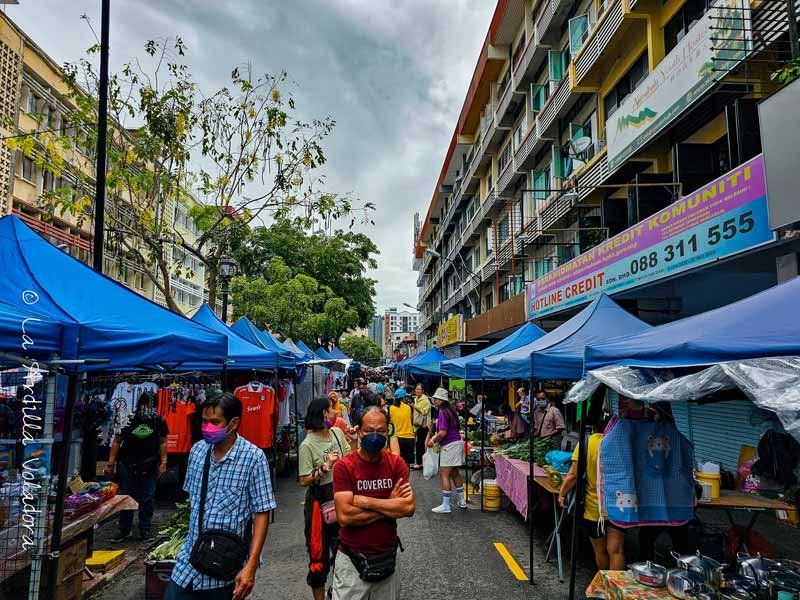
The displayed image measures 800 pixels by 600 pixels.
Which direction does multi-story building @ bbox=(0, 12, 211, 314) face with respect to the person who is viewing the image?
facing the viewer and to the right of the viewer

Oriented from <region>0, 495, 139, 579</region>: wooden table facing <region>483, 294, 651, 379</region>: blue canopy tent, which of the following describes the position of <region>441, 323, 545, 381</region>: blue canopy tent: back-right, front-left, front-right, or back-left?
front-left

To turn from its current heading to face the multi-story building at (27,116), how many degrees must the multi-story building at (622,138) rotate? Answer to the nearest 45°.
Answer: approximately 45° to its right

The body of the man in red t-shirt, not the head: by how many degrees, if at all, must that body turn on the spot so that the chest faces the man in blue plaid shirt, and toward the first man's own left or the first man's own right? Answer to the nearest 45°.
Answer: approximately 90° to the first man's own right

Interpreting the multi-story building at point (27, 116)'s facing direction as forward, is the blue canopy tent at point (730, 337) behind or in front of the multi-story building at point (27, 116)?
in front

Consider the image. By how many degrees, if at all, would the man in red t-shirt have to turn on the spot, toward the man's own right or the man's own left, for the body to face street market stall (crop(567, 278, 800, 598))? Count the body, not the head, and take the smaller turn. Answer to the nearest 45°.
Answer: approximately 90° to the man's own left

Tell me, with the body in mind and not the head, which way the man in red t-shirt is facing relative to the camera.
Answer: toward the camera

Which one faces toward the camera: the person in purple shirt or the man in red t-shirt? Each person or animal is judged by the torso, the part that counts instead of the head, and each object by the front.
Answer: the man in red t-shirt

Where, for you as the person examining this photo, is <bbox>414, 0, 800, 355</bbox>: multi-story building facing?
facing the viewer and to the left of the viewer

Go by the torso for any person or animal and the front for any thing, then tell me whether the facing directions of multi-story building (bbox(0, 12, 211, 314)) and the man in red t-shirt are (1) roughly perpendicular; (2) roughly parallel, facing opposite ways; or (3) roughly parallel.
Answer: roughly perpendicular

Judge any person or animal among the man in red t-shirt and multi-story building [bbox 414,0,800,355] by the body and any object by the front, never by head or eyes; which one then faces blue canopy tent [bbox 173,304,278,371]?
the multi-story building

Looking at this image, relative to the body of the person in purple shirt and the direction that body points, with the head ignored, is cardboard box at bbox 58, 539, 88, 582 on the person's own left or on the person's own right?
on the person's own left

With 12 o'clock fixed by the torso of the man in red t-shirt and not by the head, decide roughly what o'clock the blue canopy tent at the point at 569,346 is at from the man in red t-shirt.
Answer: The blue canopy tent is roughly at 7 o'clock from the man in red t-shirt.
